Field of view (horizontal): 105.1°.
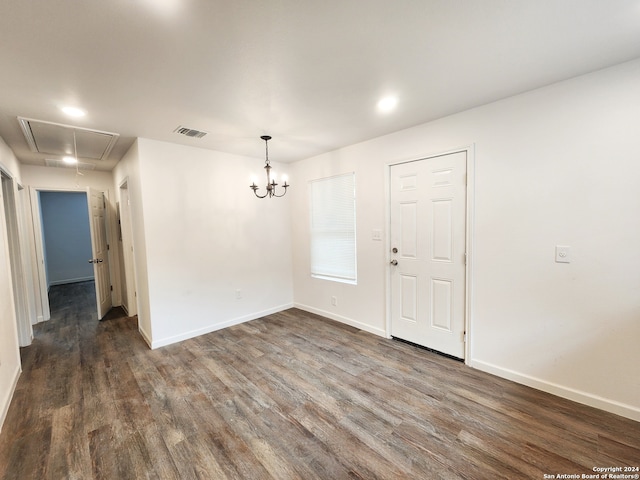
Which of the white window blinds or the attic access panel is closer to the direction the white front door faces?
the attic access panel

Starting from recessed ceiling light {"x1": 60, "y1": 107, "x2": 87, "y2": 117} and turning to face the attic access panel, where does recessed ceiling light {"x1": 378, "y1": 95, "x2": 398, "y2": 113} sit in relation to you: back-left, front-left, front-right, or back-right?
back-right

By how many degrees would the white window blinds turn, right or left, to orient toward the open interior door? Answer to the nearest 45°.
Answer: approximately 45° to its right

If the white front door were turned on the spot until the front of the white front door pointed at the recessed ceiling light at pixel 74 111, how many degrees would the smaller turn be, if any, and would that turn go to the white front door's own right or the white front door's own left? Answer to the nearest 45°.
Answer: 0° — it already faces it

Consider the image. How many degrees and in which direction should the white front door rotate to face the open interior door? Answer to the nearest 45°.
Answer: approximately 45° to its right

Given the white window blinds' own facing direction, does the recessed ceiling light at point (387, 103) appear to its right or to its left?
on its left

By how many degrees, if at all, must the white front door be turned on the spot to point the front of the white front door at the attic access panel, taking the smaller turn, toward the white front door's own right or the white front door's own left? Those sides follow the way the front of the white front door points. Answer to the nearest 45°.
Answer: approximately 45° to the white front door's own right

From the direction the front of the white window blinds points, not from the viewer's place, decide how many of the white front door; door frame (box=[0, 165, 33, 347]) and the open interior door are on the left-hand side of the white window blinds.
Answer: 1

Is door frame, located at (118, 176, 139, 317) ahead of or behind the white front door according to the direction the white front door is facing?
ahead

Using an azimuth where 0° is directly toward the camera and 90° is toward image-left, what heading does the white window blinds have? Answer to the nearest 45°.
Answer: approximately 45°

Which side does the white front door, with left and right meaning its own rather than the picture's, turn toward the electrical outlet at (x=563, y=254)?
left

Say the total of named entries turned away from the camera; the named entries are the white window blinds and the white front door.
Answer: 0
